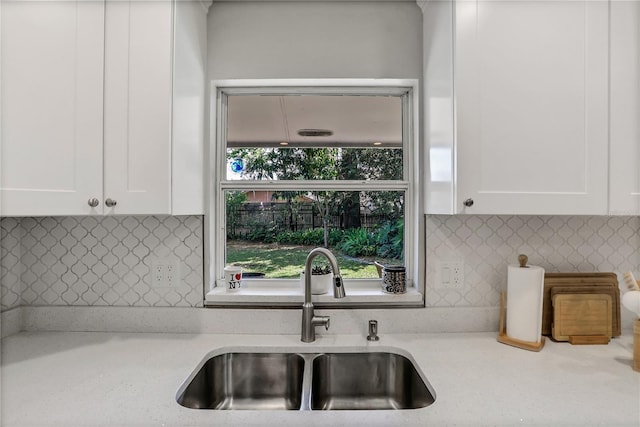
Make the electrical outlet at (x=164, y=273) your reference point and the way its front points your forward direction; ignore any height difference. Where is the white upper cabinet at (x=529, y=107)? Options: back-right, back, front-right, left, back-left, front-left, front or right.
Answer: front-left

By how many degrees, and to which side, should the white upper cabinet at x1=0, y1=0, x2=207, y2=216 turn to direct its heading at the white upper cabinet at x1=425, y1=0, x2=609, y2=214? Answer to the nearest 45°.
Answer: approximately 45° to its left

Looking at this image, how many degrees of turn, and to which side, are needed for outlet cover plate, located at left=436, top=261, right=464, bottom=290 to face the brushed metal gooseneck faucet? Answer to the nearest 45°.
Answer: approximately 45° to its right

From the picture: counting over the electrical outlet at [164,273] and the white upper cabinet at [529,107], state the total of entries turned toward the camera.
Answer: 2

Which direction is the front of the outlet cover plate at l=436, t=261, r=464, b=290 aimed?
toward the camera

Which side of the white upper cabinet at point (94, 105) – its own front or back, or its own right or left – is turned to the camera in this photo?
front

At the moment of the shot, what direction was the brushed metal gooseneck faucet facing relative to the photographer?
facing the viewer and to the right of the viewer

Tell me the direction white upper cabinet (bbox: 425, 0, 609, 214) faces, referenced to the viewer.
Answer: facing the viewer

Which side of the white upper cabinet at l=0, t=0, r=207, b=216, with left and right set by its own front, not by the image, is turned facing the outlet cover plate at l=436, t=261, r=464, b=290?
left
